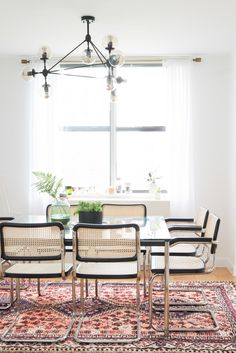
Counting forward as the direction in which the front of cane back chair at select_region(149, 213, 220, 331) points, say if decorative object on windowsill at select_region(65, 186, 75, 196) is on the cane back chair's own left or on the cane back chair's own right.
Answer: on the cane back chair's own right

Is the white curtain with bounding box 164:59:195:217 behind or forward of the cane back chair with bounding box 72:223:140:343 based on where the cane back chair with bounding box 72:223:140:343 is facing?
forward

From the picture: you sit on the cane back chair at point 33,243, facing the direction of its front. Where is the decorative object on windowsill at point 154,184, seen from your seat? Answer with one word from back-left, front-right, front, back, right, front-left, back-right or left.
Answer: front-right

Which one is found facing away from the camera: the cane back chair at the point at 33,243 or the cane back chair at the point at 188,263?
the cane back chair at the point at 33,243

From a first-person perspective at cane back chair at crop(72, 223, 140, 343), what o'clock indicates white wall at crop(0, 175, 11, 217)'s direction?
The white wall is roughly at 11 o'clock from the cane back chair.

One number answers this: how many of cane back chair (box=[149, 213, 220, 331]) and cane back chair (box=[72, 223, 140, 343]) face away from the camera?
1

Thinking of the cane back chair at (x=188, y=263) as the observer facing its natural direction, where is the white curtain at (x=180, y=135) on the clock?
The white curtain is roughly at 3 o'clock from the cane back chair.

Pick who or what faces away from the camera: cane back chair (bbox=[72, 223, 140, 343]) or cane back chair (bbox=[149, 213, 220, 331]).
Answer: cane back chair (bbox=[72, 223, 140, 343])

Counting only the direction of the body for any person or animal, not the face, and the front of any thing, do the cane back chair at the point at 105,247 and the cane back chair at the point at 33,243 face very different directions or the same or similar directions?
same or similar directions

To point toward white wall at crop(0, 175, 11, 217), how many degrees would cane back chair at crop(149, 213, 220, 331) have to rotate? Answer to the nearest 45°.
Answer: approximately 45° to its right

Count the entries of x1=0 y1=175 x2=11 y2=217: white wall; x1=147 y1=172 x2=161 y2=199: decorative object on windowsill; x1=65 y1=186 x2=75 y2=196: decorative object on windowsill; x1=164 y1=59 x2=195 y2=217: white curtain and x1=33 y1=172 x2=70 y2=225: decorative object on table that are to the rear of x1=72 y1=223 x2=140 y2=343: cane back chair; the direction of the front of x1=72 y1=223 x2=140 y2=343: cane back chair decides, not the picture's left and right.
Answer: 0

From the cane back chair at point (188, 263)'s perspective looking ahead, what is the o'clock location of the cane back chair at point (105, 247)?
the cane back chair at point (105, 247) is roughly at 11 o'clock from the cane back chair at point (188, 263).

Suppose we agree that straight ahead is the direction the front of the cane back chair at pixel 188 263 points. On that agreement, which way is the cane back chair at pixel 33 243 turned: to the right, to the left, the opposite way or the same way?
to the right

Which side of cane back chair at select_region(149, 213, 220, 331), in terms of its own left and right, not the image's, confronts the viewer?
left

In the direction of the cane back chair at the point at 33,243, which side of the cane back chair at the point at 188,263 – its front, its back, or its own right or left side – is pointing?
front

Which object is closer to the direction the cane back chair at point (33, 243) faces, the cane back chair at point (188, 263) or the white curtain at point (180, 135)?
the white curtain

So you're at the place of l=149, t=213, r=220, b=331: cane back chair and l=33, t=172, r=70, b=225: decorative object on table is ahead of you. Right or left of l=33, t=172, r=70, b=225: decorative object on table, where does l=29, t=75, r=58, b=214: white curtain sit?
right

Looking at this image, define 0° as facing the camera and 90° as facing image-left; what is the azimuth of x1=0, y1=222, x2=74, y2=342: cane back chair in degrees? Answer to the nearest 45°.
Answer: approximately 180°

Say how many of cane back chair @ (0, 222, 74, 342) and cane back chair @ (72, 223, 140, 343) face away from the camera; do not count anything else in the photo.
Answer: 2

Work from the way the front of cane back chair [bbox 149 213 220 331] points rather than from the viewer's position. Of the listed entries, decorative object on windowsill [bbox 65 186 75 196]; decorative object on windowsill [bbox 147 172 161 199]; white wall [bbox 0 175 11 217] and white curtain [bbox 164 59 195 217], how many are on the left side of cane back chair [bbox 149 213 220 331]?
0

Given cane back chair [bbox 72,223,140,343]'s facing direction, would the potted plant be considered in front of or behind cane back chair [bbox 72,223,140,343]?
in front

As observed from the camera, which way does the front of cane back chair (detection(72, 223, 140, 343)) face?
facing away from the viewer
